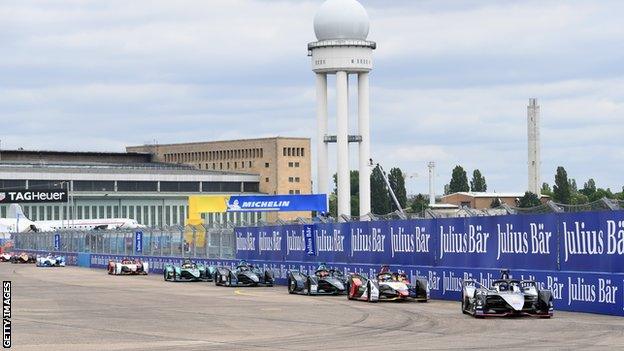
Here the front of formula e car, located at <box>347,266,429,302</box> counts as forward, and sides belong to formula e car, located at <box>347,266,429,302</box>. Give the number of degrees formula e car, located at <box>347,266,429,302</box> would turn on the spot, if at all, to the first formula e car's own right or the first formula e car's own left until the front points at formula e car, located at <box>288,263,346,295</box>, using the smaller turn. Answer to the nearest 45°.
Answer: approximately 180°

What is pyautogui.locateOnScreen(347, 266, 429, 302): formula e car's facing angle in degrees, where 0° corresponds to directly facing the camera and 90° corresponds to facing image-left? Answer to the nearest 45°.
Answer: approximately 315°

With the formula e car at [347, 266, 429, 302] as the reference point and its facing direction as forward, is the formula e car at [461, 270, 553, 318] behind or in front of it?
in front
